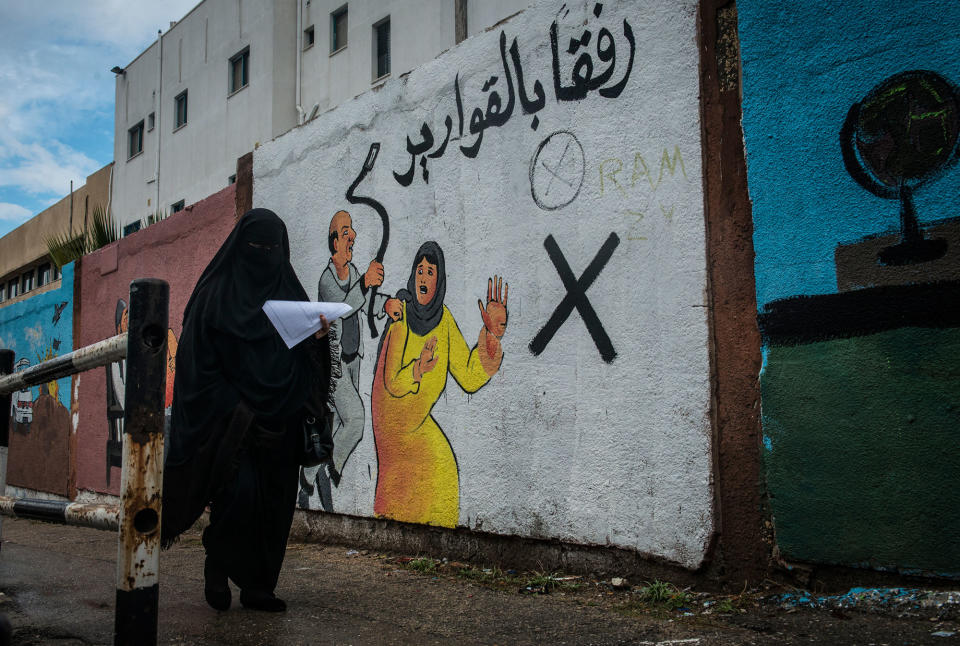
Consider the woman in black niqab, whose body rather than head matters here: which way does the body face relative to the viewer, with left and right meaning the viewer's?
facing the viewer and to the right of the viewer

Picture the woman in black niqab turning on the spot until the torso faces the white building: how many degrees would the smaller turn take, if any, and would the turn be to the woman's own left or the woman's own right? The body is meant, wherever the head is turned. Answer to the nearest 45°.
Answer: approximately 135° to the woman's own left

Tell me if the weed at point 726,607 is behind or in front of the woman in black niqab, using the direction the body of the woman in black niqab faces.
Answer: in front

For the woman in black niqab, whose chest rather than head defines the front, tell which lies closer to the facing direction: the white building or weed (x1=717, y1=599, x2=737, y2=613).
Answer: the weed

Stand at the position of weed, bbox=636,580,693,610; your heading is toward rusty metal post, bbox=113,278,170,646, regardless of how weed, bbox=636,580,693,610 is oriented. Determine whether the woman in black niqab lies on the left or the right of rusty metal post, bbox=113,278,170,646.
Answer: right

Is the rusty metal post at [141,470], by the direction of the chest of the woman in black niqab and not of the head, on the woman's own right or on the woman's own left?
on the woman's own right

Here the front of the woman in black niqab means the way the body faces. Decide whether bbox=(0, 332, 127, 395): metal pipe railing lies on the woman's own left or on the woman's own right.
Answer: on the woman's own right

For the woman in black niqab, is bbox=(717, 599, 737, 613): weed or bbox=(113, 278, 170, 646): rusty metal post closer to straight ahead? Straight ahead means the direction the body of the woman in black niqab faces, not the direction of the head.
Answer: the weed
